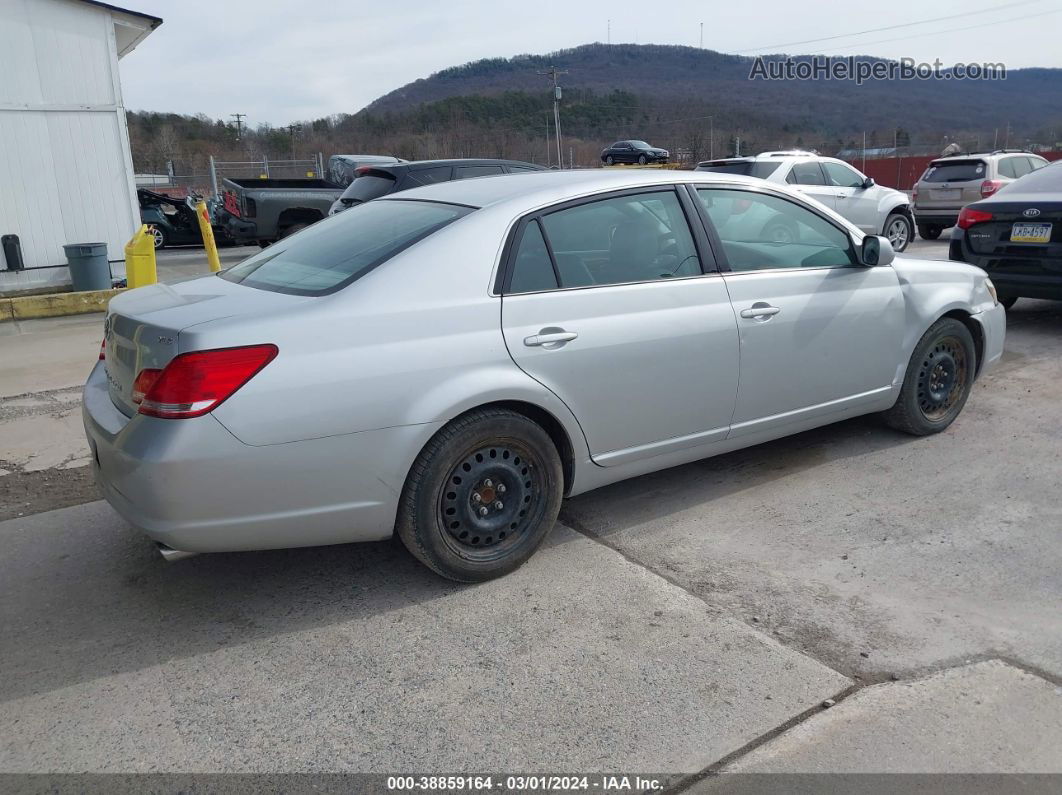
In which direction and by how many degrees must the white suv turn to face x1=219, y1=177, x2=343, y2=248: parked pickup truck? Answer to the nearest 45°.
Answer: approximately 135° to its left

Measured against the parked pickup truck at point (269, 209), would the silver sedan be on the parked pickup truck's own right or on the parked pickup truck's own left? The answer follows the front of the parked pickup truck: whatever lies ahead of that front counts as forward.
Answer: on the parked pickup truck's own right

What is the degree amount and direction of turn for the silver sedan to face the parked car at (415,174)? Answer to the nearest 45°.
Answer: approximately 45° to its left

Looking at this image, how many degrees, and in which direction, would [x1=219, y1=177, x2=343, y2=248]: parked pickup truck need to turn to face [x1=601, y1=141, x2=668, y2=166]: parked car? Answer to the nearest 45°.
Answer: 0° — it already faces it

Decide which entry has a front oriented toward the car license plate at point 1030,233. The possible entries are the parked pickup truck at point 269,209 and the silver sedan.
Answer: the silver sedan

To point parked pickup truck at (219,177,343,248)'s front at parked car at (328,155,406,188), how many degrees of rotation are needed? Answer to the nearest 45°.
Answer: approximately 45° to its left

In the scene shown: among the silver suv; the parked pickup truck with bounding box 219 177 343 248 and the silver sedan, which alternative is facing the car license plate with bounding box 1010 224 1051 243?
the silver sedan

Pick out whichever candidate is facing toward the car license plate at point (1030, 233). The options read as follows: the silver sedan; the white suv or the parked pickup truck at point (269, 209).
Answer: the silver sedan

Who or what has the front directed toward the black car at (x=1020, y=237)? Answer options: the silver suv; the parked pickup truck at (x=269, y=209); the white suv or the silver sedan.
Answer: the silver sedan
